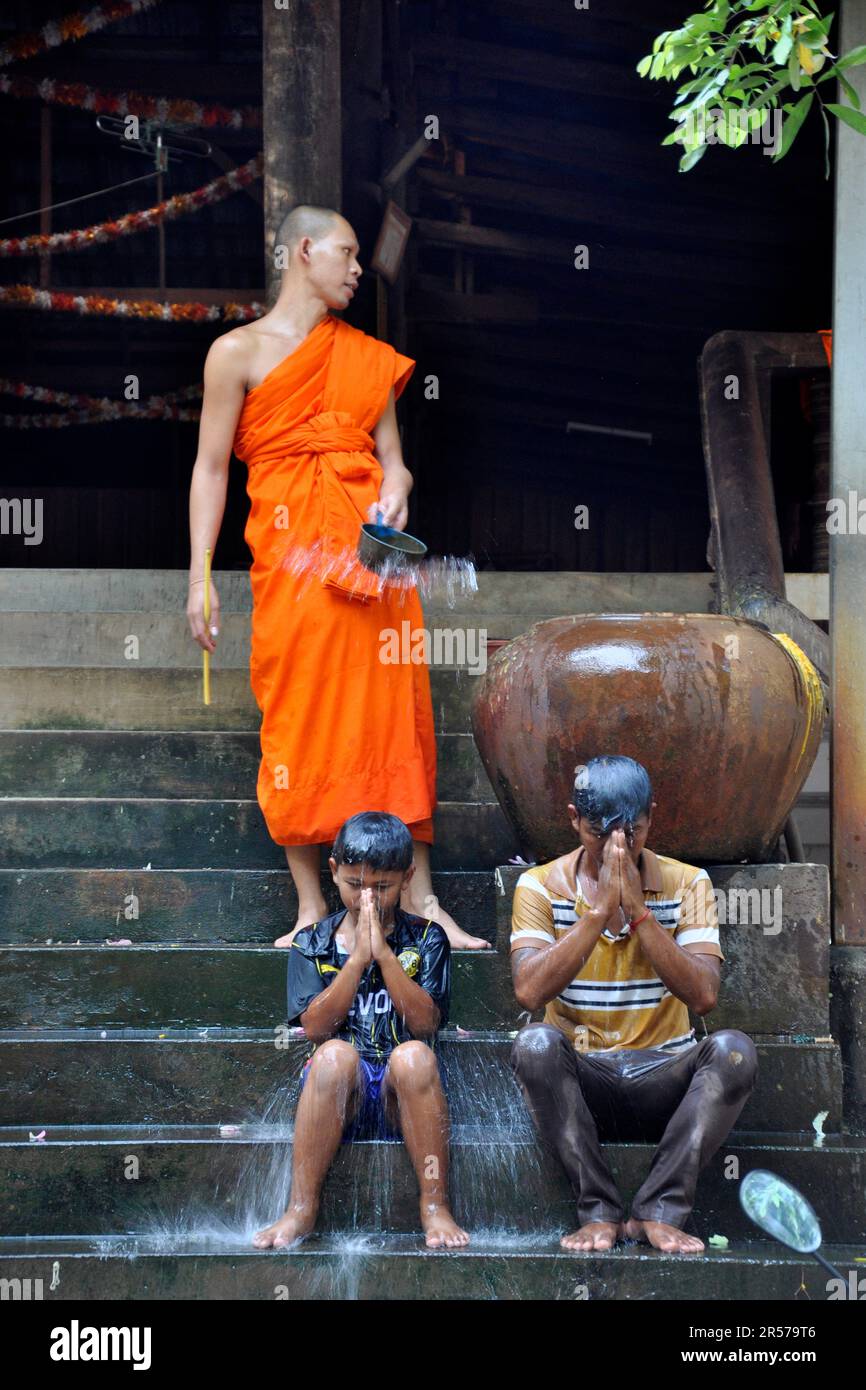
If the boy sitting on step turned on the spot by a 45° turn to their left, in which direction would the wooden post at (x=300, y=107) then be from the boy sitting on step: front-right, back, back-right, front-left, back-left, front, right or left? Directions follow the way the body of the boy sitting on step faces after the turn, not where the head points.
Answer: back-left

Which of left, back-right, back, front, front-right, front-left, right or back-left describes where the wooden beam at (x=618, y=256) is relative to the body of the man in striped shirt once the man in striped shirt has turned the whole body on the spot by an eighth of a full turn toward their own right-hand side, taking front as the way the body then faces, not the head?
back-right

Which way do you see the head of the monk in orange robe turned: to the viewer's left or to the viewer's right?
to the viewer's right

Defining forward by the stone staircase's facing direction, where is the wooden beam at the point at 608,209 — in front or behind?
behind

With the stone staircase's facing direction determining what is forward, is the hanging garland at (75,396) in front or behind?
behind

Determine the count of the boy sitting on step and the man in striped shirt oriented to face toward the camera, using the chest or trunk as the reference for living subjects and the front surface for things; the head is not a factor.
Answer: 2

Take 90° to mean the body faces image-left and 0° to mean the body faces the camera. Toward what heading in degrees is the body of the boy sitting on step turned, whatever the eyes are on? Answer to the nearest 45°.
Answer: approximately 0°

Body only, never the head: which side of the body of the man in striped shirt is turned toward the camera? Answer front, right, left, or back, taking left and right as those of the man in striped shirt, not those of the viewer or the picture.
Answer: front

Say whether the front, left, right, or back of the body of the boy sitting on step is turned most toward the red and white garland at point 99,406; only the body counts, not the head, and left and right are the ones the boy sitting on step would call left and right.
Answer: back

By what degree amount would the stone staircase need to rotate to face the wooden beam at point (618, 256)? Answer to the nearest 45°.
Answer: approximately 180°

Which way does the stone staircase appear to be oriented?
toward the camera

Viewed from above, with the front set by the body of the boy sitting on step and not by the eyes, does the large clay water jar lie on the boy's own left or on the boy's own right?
on the boy's own left
